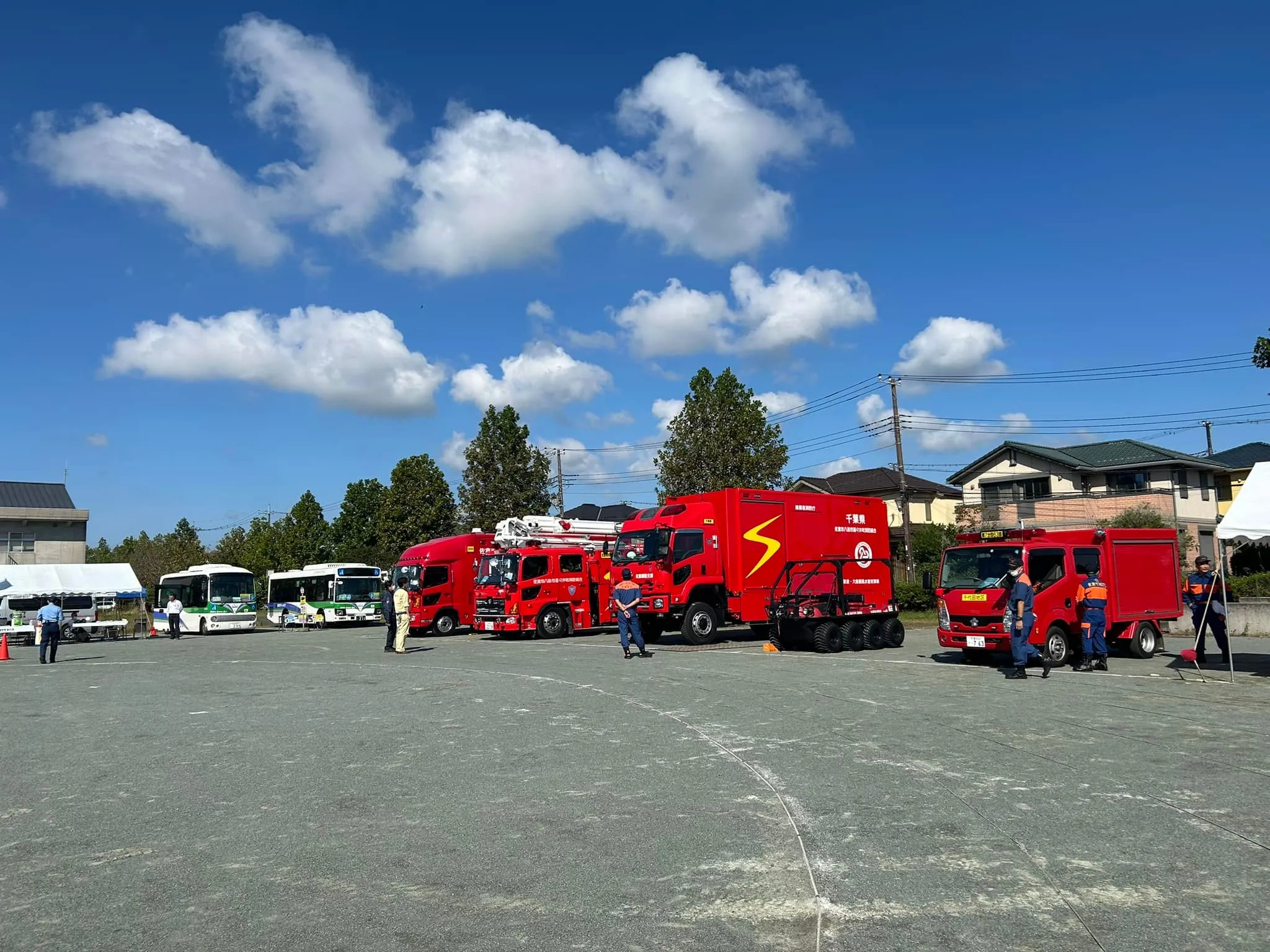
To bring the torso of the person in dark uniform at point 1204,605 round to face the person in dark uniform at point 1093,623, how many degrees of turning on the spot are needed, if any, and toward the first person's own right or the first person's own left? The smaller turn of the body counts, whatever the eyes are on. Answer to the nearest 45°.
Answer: approximately 45° to the first person's own right

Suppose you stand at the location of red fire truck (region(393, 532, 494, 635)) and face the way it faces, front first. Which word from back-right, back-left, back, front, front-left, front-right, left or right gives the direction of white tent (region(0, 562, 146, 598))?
right

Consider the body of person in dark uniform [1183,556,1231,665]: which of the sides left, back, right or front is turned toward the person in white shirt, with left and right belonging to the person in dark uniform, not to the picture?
right

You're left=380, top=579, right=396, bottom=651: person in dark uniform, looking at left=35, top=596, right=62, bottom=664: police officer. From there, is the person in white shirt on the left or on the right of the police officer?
right

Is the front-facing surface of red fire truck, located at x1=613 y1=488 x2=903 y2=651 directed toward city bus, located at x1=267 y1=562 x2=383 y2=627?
no

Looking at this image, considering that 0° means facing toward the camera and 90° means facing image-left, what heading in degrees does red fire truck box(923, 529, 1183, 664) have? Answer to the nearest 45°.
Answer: approximately 45°

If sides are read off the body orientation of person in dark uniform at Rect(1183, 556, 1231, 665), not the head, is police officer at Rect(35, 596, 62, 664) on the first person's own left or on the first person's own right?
on the first person's own right

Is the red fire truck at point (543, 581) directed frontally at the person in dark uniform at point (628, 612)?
no

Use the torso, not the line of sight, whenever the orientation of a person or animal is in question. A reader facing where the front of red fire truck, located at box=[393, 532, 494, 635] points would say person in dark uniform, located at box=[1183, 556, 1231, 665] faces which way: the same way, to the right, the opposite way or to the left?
the same way

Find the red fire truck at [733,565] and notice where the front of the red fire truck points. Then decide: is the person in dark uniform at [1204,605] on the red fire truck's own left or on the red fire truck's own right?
on the red fire truck's own left

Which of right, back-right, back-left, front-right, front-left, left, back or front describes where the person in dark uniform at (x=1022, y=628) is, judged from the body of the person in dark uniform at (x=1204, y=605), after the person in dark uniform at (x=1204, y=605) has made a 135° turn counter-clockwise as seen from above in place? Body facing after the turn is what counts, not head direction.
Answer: back

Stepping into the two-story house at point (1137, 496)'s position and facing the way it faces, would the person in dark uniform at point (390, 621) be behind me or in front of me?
in front

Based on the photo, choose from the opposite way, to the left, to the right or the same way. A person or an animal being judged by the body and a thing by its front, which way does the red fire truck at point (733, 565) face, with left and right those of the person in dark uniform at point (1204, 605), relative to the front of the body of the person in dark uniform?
the same way

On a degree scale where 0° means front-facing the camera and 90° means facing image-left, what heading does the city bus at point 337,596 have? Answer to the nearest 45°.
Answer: approximately 315°

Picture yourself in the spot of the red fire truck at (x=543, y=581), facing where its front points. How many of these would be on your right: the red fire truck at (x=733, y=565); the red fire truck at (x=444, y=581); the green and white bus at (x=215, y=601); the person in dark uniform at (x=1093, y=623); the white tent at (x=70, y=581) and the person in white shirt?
4

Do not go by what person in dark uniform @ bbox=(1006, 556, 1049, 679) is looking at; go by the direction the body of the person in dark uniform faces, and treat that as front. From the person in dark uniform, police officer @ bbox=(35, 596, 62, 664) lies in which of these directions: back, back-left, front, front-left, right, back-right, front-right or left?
front

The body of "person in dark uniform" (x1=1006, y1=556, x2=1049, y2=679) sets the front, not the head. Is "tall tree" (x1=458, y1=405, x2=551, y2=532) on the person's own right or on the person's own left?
on the person's own right

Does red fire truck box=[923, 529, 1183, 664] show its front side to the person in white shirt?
no

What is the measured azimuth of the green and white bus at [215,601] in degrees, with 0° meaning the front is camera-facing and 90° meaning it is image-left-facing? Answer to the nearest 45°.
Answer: approximately 315°
